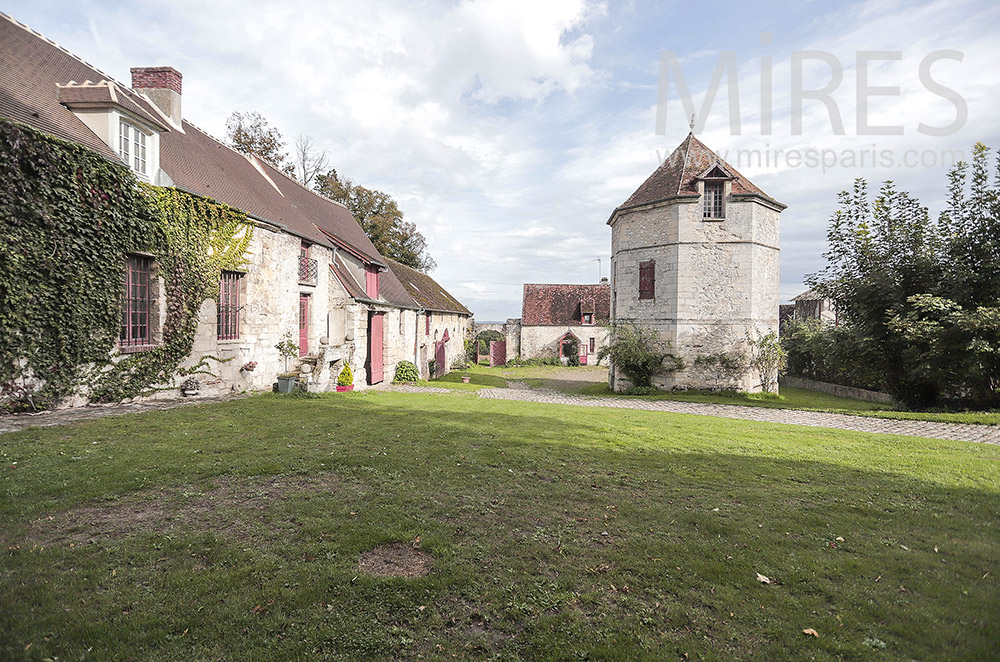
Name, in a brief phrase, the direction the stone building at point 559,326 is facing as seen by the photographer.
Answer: facing the viewer

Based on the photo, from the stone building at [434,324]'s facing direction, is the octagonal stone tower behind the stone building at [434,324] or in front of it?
in front

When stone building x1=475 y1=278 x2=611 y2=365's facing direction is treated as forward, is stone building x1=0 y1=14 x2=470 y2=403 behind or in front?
in front

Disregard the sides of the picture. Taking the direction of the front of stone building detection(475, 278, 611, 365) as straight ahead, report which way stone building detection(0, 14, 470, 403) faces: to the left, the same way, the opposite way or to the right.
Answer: to the left

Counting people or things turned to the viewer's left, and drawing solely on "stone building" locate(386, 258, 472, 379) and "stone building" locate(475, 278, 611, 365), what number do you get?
0

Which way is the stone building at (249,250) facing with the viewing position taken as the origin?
facing the viewer and to the right of the viewer

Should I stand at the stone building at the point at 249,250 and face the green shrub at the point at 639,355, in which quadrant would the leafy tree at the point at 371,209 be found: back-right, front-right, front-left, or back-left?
front-left

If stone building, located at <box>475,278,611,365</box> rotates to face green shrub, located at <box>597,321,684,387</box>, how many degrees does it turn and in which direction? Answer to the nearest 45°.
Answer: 0° — it already faces it

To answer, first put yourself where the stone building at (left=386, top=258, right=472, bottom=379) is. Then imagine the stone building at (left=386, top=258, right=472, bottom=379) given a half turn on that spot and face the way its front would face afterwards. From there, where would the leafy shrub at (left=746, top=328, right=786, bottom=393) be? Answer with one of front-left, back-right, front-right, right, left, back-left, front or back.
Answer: back

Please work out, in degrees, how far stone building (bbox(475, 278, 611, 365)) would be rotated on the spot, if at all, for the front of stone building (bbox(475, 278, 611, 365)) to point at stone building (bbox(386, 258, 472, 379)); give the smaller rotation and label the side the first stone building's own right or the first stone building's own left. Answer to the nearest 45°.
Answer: approximately 45° to the first stone building's own right

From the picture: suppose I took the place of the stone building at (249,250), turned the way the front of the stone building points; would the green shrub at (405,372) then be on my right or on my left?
on my left

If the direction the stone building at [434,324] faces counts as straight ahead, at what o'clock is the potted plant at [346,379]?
The potted plant is roughly at 2 o'clock from the stone building.
